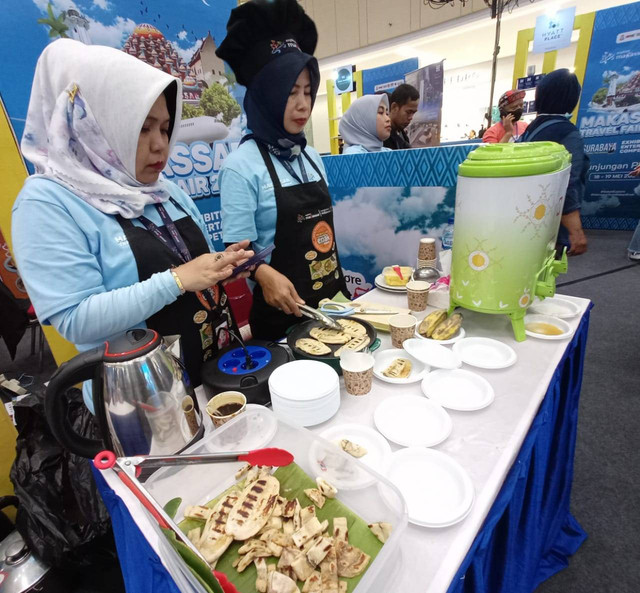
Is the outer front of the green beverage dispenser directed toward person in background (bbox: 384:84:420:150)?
no

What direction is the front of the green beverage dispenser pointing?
to the viewer's right

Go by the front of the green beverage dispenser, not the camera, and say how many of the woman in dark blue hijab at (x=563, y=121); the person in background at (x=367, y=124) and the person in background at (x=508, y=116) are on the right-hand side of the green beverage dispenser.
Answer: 0

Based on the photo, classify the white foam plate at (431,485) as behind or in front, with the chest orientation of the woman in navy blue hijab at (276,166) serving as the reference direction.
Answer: in front

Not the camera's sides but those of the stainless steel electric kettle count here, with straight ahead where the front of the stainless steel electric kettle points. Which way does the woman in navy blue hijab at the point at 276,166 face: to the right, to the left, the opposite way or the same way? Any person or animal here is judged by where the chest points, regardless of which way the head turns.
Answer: to the right

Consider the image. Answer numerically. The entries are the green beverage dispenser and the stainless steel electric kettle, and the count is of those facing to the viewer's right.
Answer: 2

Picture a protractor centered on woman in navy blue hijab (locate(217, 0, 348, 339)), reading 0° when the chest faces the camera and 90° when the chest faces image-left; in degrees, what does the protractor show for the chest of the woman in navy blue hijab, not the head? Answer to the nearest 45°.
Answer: approximately 315°

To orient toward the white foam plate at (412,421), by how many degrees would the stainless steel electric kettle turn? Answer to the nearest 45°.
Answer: approximately 45° to its right

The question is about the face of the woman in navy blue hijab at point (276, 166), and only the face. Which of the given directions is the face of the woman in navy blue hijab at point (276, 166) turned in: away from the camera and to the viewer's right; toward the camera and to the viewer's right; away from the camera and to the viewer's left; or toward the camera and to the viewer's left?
toward the camera and to the viewer's right

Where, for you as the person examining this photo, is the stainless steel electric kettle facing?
facing to the right of the viewer
